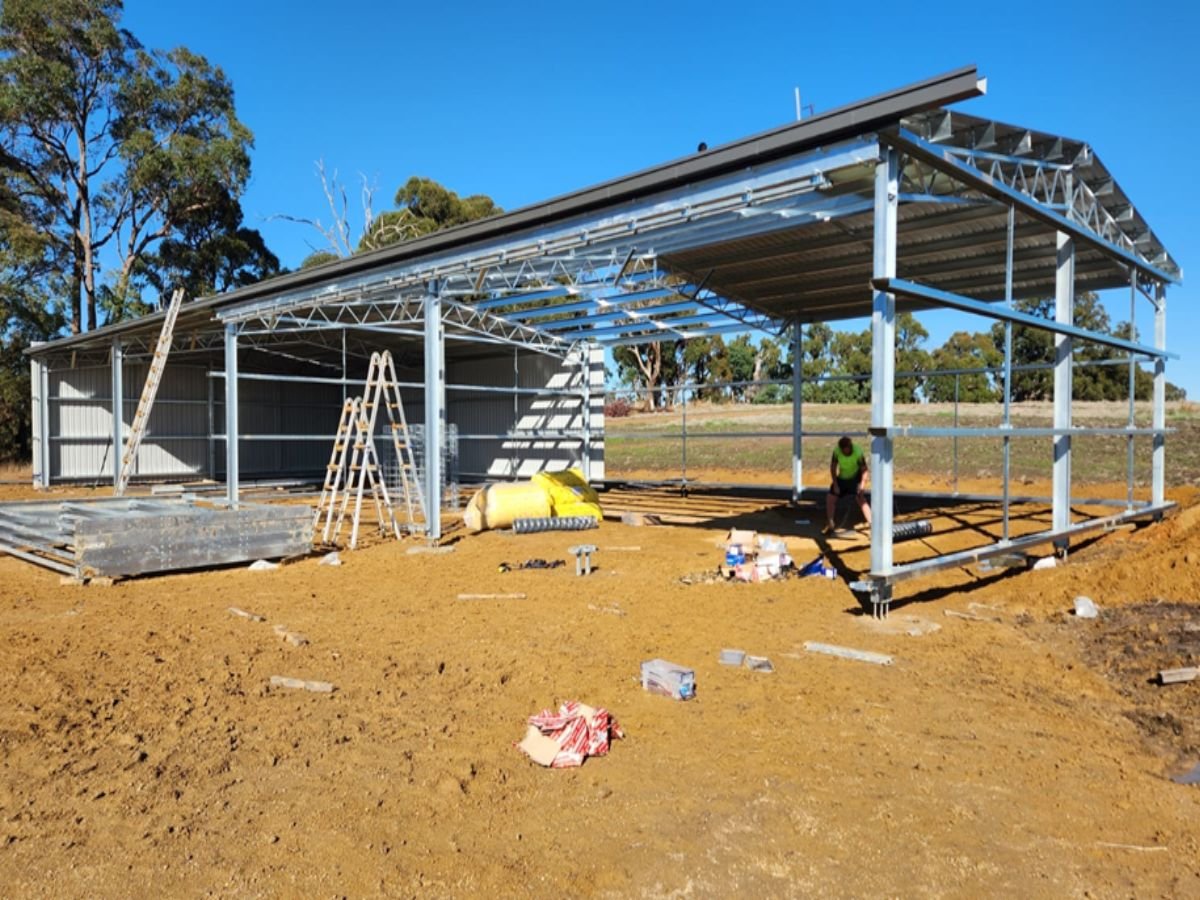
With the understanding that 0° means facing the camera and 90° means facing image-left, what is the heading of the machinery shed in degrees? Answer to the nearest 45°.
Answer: approximately 45°

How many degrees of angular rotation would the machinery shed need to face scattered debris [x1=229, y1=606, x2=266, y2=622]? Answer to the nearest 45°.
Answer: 0° — it already faces it
